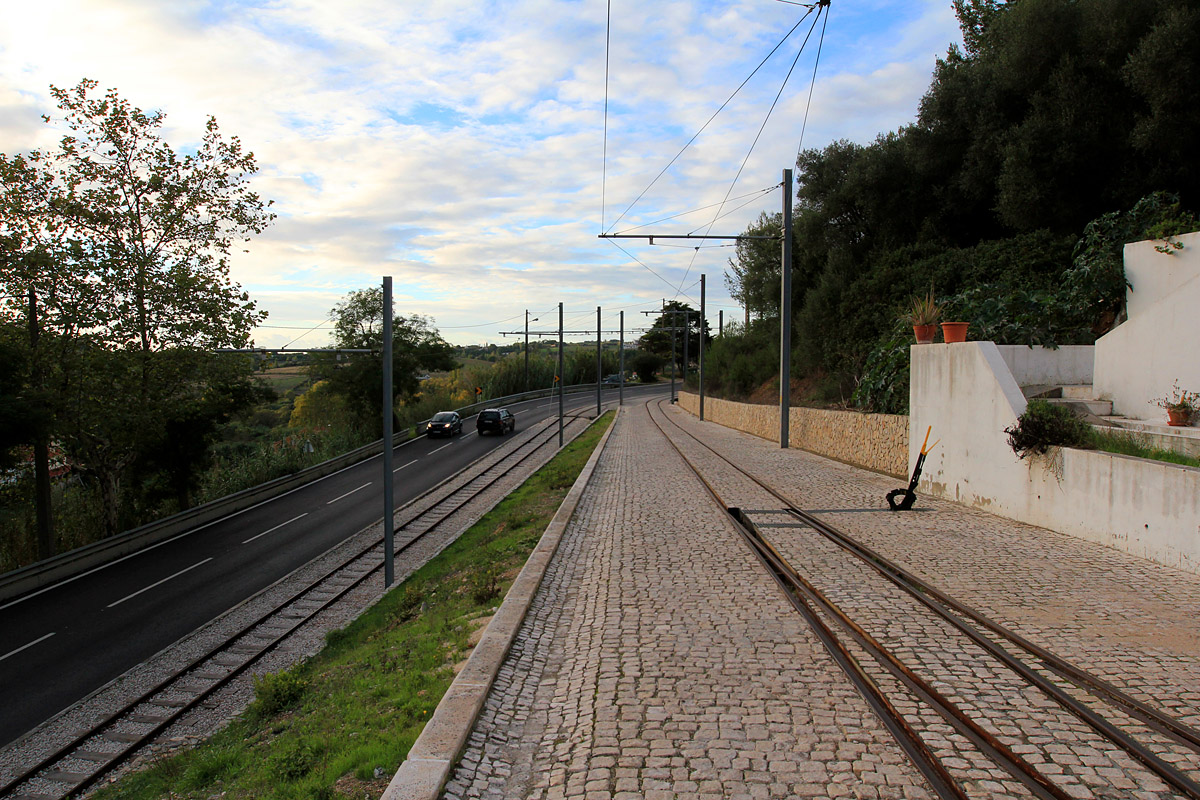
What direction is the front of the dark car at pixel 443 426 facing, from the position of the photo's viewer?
facing the viewer and to the left of the viewer

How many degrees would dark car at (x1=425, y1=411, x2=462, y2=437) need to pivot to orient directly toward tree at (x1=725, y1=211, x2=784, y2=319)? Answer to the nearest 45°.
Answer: approximately 90° to its left

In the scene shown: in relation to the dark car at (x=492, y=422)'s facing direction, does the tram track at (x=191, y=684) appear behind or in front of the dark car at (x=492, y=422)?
behind

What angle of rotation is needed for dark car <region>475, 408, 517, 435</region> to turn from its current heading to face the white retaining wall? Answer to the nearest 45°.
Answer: approximately 135° to its right

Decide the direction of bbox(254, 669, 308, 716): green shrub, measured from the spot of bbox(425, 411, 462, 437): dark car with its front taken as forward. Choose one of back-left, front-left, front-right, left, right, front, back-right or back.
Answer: front-left

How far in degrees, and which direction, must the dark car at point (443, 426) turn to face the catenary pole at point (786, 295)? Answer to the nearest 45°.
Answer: approximately 45° to its left

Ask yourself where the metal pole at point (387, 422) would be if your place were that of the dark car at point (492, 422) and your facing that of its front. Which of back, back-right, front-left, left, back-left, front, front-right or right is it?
back-right

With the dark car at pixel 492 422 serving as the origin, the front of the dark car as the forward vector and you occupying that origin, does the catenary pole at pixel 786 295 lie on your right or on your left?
on your right

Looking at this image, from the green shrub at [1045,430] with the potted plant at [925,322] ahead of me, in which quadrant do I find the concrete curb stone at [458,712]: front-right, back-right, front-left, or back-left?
back-left

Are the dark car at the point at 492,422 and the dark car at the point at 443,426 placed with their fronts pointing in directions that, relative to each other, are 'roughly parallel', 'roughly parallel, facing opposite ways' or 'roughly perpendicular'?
roughly parallel, facing opposite ways

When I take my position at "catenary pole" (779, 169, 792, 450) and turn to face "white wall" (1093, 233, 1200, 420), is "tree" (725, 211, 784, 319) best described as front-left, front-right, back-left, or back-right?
back-left

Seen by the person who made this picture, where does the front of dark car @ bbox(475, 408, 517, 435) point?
facing away from the viewer and to the right of the viewer

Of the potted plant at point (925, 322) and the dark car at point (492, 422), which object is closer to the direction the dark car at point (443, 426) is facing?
the potted plant

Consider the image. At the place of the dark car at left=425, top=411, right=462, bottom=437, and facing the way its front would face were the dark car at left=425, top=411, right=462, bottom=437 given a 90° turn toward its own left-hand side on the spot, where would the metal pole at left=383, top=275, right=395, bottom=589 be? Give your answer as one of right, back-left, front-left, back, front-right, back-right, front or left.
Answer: front-right
